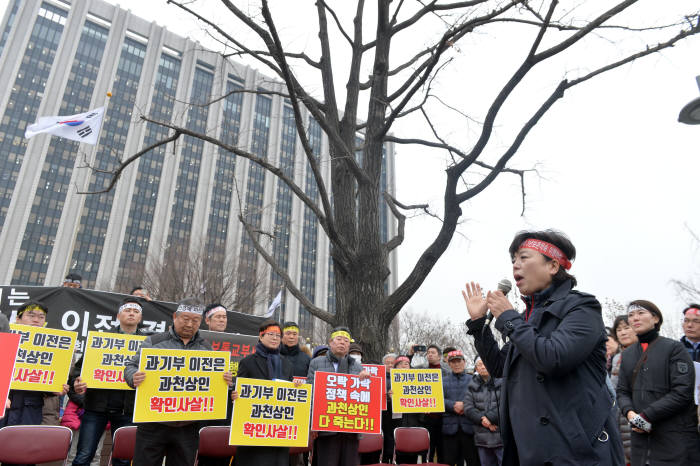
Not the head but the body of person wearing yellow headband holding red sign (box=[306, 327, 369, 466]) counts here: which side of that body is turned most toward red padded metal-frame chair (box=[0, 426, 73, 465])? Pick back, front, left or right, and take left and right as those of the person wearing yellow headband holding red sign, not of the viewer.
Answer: right

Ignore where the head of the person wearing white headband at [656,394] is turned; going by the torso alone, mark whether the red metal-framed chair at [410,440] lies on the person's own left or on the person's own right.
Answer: on the person's own right

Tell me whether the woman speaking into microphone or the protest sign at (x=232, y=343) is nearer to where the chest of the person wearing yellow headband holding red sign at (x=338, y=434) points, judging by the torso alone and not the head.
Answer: the woman speaking into microphone

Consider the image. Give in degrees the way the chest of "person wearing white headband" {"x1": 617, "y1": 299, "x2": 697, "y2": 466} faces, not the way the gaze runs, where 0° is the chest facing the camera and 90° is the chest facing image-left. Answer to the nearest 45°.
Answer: approximately 45°

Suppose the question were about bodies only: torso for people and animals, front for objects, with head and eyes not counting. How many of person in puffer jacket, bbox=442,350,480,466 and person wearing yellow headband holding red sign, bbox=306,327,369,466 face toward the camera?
2

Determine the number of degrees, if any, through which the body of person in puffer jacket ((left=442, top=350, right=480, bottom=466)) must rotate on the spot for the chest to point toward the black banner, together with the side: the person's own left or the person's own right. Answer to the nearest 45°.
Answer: approximately 90° to the person's own right

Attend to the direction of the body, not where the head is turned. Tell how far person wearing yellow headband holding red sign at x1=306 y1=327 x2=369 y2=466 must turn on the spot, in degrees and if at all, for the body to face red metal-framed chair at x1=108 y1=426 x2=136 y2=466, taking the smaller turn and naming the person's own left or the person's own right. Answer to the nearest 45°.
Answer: approximately 90° to the person's own right

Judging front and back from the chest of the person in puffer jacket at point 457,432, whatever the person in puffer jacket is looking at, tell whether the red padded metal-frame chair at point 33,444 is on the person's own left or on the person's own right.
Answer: on the person's own right
